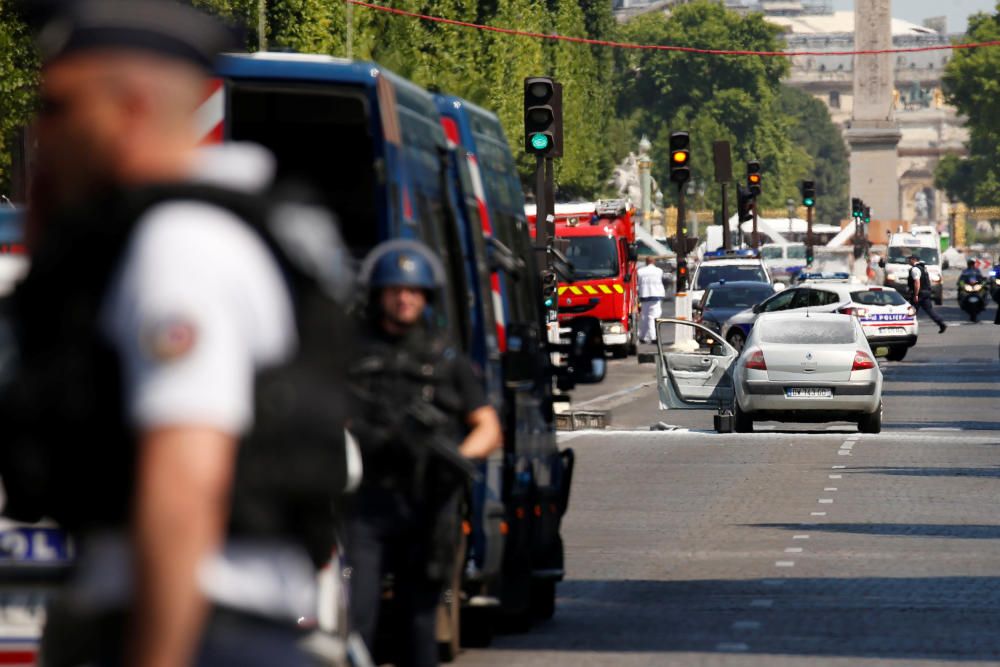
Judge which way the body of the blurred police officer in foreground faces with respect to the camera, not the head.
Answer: to the viewer's left

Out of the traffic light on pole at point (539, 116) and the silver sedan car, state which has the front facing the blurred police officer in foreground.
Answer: the traffic light on pole

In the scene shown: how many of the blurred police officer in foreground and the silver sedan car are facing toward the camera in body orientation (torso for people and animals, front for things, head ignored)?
0

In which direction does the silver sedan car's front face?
away from the camera

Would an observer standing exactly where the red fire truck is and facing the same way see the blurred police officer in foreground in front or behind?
in front

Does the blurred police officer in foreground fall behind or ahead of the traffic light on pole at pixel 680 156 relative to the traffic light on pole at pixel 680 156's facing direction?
ahead

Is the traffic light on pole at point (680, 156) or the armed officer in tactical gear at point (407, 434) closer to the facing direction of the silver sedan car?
the traffic light on pole

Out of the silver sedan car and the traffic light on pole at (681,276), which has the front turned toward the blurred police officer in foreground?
the traffic light on pole
